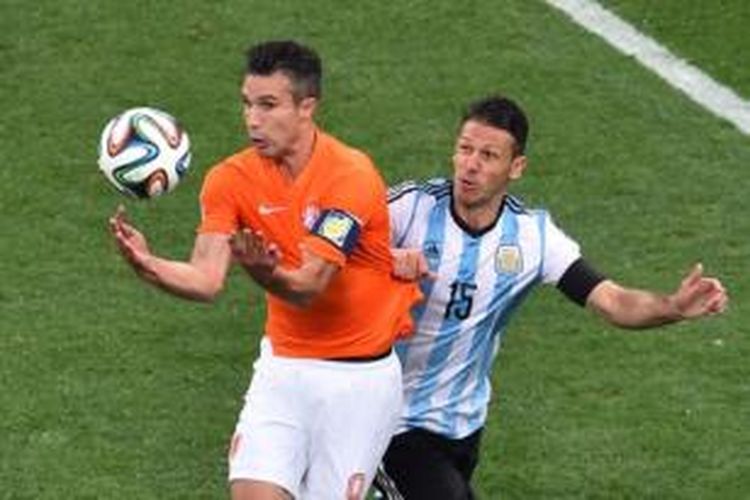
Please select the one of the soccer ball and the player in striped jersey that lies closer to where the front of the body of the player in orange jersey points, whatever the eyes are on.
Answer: the soccer ball

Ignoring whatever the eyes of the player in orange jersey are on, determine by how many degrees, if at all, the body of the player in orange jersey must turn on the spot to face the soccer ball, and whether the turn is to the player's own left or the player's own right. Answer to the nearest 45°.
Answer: approximately 45° to the player's own right

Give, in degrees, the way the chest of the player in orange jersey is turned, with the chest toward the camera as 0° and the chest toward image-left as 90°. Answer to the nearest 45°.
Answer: approximately 45°
